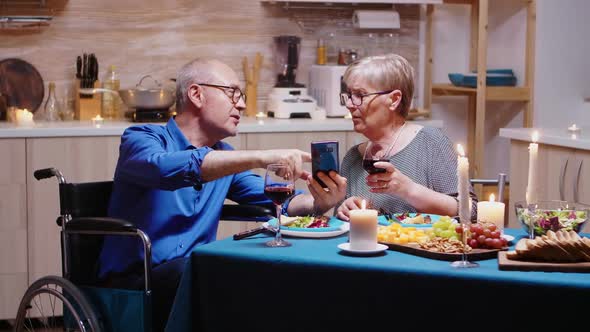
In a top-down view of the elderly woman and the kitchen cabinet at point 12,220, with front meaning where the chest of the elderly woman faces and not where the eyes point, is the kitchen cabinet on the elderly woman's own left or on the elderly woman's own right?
on the elderly woman's own right

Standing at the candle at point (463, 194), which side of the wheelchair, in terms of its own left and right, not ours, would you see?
front

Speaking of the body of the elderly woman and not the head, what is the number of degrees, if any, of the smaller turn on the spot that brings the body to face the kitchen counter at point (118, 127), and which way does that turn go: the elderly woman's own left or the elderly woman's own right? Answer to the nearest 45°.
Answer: approximately 90° to the elderly woman's own right

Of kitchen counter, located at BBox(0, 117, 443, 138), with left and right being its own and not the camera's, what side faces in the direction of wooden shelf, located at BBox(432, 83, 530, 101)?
left

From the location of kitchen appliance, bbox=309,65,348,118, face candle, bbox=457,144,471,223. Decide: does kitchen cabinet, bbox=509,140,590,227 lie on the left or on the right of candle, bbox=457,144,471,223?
left

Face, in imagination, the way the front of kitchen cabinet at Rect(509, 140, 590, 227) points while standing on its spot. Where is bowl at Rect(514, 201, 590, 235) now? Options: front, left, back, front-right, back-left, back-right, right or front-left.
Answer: front-left

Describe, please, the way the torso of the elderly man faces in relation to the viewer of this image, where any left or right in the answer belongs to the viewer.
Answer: facing the viewer and to the right of the viewer

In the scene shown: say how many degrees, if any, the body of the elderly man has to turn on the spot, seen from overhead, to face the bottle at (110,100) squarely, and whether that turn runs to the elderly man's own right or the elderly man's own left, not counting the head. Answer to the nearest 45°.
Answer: approximately 135° to the elderly man's own left

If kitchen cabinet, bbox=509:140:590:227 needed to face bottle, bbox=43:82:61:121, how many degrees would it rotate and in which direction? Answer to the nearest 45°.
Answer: approximately 45° to its right

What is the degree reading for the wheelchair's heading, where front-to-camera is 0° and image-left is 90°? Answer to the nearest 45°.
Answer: approximately 315°

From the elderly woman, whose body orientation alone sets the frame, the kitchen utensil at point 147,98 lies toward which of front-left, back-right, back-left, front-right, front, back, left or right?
right

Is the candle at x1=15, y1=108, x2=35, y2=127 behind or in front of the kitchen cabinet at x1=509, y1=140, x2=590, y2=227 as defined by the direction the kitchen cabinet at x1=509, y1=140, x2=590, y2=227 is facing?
in front

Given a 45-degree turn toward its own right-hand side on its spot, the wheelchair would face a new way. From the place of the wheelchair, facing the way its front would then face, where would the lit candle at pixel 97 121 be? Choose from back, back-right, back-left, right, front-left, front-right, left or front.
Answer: back

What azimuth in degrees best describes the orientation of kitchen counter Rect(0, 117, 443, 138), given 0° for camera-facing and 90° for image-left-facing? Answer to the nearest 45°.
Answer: approximately 0°

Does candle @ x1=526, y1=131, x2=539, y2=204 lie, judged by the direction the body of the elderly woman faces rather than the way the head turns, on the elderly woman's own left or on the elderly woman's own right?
on the elderly woman's own left

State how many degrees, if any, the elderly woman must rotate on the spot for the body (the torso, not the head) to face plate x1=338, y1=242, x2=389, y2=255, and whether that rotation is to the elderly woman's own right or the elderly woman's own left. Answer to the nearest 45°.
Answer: approximately 45° to the elderly woman's own left

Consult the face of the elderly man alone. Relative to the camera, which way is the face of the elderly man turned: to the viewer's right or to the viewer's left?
to the viewer's right
